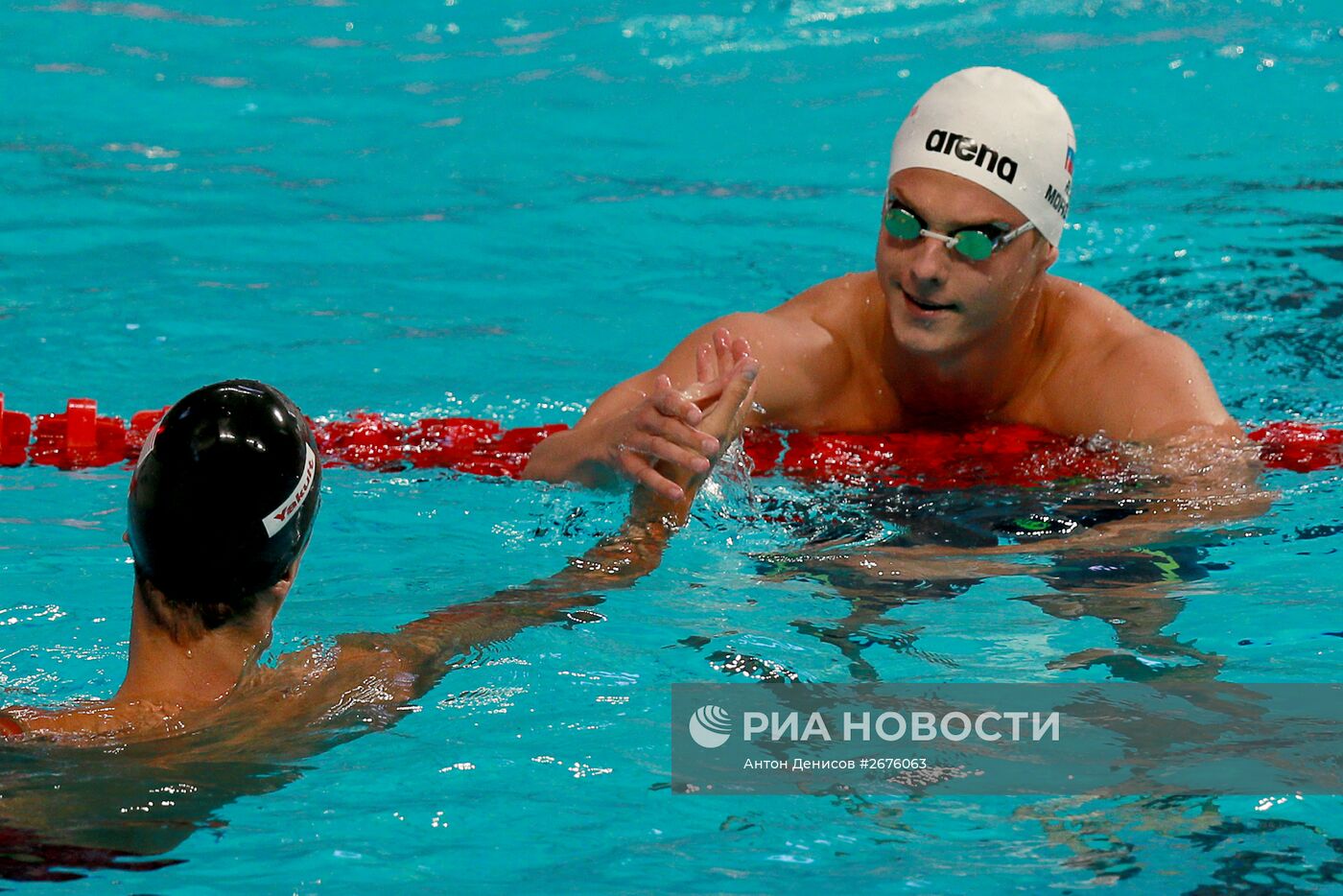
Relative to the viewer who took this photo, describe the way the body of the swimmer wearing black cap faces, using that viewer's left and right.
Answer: facing away from the viewer

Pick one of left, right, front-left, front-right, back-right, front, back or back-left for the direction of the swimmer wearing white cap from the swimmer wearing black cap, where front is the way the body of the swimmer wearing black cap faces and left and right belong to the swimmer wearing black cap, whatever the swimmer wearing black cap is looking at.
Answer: front-right
